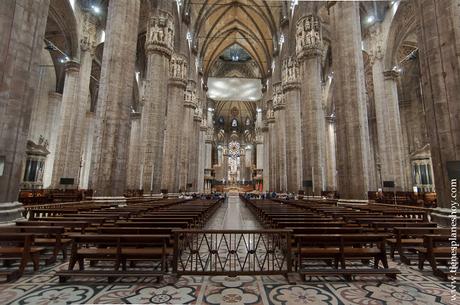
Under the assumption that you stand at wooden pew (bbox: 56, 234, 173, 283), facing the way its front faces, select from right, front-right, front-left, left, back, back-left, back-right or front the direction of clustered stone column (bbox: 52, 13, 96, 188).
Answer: front

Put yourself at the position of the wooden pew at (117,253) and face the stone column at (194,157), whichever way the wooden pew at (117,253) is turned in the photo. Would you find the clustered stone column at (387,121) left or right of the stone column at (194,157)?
right

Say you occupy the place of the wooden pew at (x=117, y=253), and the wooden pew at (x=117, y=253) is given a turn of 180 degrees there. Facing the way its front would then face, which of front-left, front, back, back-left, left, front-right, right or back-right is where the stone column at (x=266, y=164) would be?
back-left

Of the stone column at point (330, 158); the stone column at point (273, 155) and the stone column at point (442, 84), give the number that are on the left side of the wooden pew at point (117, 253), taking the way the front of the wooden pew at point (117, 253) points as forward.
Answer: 0

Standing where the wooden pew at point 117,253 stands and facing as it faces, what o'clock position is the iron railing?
The iron railing is roughly at 3 o'clock from the wooden pew.

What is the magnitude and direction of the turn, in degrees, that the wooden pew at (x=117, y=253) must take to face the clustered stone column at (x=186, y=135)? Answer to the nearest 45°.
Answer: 0° — it already faces it

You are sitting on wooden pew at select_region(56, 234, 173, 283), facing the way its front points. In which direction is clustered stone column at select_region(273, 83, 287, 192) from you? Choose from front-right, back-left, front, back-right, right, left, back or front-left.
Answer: front-right

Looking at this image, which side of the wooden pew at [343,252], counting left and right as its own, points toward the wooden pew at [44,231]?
left

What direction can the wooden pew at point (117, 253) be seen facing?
away from the camera

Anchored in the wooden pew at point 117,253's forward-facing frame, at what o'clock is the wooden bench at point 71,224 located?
The wooden bench is roughly at 11 o'clock from the wooden pew.

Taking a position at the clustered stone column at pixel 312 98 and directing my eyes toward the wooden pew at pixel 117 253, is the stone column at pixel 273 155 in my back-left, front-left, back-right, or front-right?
back-right

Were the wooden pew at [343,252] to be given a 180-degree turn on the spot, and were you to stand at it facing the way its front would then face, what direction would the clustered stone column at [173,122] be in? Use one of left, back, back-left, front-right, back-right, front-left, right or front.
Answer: back-right

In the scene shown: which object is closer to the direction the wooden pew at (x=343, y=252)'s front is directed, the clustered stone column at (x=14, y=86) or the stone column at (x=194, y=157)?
the stone column

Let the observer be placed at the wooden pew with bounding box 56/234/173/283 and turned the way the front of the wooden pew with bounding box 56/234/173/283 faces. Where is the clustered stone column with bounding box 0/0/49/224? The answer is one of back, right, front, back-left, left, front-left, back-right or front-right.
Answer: front-left

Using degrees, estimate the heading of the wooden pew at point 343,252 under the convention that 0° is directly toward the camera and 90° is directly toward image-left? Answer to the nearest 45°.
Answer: approximately 180°

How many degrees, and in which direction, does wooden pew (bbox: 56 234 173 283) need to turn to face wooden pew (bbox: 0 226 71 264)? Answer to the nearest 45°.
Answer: approximately 45° to its left

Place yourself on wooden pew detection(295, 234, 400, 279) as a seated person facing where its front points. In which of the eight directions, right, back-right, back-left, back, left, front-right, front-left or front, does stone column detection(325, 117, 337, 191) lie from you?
front

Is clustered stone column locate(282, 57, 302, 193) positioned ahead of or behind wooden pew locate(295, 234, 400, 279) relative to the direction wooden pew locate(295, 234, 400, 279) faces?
ahead

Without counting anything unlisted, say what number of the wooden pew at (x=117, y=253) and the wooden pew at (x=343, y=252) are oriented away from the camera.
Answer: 2
